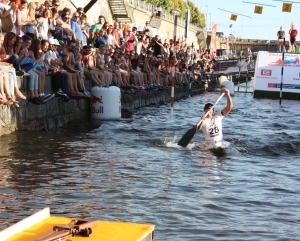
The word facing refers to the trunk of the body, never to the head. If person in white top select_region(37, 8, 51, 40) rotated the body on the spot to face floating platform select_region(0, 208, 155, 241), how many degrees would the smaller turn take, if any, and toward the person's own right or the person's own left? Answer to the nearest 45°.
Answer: approximately 45° to the person's own right

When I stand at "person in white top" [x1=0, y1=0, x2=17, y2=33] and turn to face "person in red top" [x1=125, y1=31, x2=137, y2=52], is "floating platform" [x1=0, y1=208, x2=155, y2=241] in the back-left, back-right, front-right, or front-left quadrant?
back-right

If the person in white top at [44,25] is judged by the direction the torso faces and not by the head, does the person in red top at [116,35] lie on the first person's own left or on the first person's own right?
on the first person's own left

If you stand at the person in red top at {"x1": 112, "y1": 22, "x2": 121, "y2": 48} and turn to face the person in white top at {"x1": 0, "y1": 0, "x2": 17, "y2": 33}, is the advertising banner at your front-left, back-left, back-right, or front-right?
back-left

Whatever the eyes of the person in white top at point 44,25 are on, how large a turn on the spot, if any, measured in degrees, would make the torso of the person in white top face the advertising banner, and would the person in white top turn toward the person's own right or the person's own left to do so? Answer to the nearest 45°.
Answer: approximately 90° to the person's own left

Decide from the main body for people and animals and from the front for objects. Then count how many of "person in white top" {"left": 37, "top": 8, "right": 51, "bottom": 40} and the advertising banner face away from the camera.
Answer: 0

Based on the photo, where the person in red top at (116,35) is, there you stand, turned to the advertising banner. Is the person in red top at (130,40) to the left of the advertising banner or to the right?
left

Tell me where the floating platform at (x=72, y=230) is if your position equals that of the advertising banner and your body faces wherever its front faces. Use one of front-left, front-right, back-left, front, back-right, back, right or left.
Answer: front

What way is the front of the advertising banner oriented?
toward the camera

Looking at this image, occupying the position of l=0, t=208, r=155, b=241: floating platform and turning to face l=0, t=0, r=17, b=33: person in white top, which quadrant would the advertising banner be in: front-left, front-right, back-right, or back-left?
front-right

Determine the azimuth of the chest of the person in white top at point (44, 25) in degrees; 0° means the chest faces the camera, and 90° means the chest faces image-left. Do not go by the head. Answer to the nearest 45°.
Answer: approximately 315°

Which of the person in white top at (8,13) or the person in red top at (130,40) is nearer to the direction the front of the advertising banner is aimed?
the person in white top

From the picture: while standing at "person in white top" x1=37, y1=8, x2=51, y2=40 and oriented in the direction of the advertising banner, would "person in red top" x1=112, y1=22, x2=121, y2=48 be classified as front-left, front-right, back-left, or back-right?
front-left

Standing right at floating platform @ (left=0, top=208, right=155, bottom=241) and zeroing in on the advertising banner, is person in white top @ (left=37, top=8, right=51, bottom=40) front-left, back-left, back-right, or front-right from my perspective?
front-left

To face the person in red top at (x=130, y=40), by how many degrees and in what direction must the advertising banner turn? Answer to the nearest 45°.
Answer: approximately 45° to its right
